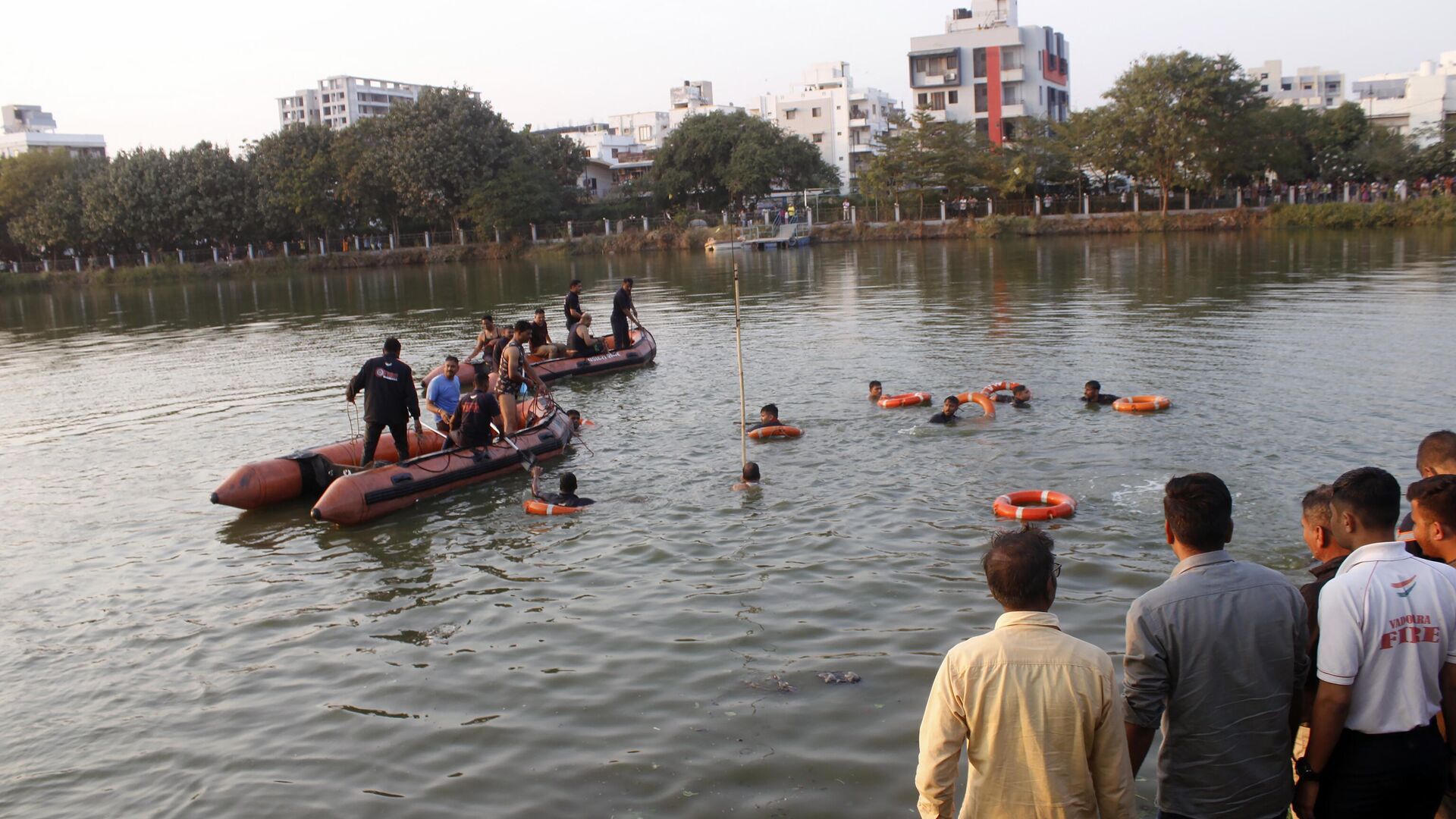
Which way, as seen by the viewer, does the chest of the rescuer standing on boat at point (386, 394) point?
away from the camera

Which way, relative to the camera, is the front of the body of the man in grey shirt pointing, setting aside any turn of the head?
away from the camera

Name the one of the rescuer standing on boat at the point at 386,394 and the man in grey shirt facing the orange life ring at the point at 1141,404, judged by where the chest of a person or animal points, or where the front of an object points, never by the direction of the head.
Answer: the man in grey shirt

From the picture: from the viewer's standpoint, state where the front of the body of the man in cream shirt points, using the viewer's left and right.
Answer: facing away from the viewer
